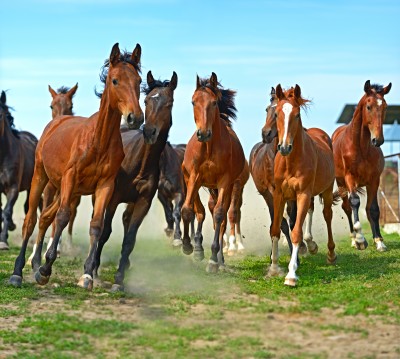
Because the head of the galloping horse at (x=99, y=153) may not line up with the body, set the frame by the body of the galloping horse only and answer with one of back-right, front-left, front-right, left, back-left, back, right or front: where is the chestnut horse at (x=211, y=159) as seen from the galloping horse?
left

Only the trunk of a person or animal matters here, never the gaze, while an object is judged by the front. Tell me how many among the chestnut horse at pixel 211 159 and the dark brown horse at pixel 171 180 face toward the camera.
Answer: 2

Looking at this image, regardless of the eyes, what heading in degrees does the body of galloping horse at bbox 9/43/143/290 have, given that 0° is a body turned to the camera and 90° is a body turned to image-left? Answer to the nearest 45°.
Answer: approximately 315°

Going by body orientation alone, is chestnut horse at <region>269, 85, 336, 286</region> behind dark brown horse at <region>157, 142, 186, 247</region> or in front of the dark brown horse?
in front

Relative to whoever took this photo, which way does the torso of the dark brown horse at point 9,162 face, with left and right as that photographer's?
facing the viewer and to the left of the viewer

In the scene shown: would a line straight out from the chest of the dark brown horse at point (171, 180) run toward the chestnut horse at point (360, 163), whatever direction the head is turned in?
no

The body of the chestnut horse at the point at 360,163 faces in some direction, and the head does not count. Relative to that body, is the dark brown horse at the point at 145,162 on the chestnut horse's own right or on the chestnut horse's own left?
on the chestnut horse's own right

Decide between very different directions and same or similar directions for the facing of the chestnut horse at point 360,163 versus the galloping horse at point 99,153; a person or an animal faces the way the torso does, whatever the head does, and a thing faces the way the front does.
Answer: same or similar directions

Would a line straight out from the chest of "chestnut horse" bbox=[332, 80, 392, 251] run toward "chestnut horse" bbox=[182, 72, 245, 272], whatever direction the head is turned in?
no

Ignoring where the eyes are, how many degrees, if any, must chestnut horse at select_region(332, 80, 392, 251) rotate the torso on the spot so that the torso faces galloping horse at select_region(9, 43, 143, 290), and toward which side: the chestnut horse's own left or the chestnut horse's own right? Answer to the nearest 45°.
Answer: approximately 90° to the chestnut horse's own right

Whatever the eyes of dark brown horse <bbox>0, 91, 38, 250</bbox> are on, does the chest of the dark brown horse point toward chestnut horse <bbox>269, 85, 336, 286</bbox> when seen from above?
no

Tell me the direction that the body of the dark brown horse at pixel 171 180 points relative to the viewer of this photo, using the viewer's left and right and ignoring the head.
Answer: facing the viewer

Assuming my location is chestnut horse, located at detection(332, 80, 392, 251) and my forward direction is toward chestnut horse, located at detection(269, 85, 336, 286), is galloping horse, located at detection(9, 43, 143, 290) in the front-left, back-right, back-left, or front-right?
front-right

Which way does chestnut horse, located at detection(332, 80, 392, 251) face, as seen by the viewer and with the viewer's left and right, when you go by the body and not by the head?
facing the viewer and to the right of the viewer

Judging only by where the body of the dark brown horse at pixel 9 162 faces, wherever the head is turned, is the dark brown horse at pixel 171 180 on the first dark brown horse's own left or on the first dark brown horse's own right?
on the first dark brown horse's own left

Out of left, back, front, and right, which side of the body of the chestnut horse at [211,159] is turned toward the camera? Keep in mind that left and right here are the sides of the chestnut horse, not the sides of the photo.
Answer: front

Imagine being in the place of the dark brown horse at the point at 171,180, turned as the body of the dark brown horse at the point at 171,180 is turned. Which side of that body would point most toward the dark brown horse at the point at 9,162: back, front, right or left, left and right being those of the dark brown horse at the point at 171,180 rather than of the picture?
right
